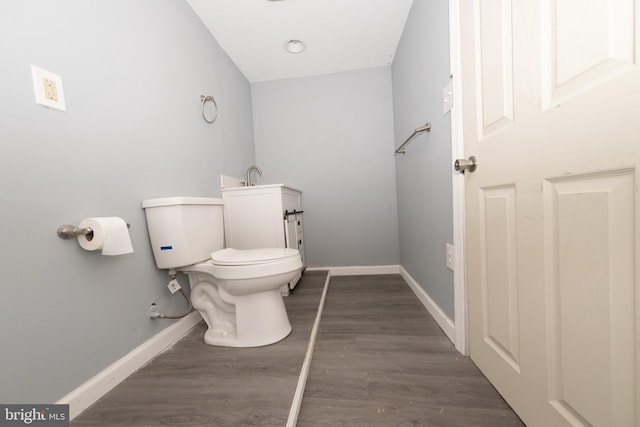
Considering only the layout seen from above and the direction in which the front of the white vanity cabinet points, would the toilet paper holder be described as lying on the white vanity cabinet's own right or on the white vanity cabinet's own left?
on the white vanity cabinet's own right
